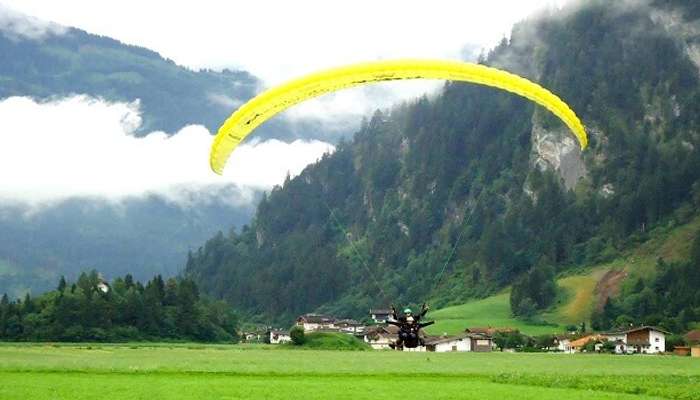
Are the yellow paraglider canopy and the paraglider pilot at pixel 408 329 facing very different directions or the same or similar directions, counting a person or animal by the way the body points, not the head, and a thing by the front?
same or similar directions

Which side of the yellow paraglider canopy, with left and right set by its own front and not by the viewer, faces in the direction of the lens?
front

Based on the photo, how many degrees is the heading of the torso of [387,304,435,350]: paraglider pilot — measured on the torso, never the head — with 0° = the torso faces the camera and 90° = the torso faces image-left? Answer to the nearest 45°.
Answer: approximately 0°

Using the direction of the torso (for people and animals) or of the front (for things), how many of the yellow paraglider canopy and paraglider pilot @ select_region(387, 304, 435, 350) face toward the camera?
2
